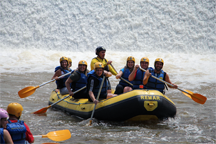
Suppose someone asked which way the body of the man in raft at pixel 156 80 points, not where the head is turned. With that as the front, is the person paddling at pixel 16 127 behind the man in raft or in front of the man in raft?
in front

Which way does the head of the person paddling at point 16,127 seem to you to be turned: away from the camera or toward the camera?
away from the camera

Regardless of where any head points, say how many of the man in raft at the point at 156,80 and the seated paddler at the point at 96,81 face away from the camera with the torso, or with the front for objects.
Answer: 0

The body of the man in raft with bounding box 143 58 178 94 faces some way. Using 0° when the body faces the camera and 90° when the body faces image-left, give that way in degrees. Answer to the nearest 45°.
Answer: approximately 0°

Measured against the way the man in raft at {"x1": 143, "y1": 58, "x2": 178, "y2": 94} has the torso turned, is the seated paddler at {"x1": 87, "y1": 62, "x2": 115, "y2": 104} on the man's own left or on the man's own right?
on the man's own right
